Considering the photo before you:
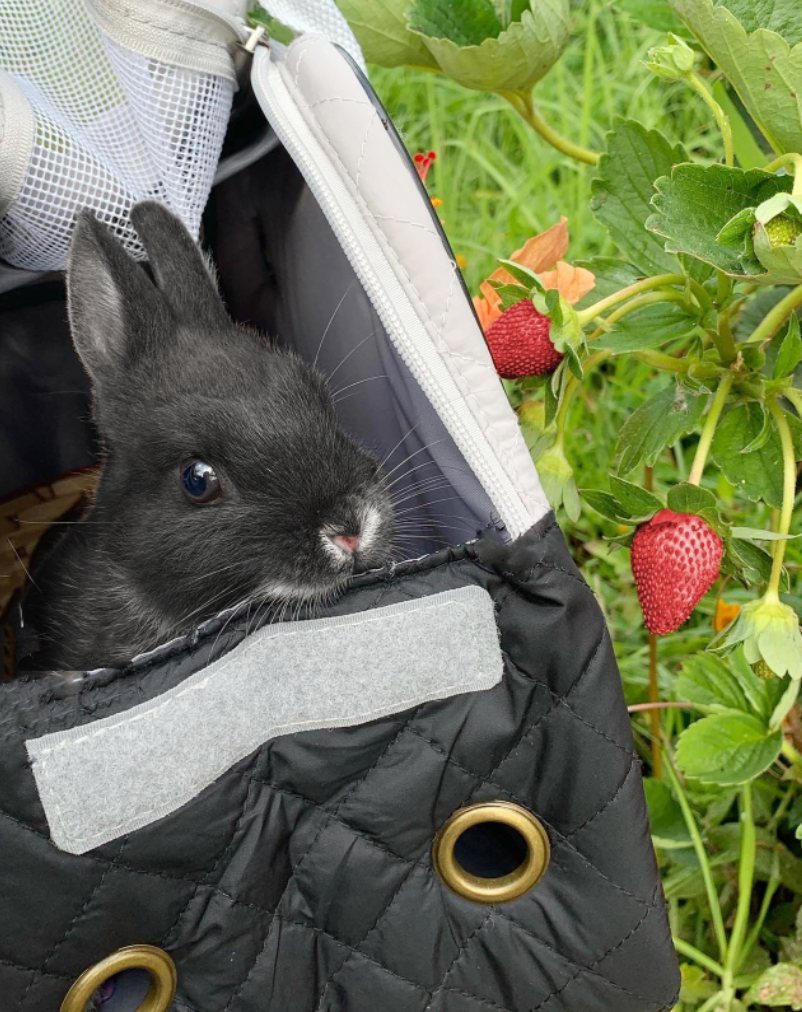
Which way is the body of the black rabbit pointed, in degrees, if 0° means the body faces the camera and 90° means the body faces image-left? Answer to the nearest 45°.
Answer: approximately 315°
